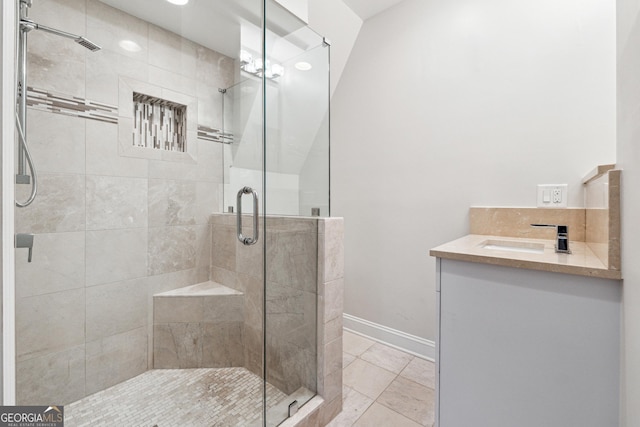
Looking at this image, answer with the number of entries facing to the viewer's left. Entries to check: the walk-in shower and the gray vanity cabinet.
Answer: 1

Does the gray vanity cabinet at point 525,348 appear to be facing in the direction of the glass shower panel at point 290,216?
yes

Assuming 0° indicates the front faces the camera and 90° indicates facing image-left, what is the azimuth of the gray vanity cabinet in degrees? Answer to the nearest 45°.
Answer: approximately 90°

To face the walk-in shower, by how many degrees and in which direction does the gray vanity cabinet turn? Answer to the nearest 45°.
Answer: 0° — it already faces it

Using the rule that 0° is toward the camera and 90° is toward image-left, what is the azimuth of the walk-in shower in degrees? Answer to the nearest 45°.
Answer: approximately 315°

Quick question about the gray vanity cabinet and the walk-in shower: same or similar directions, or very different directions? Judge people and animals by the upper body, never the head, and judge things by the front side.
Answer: very different directions
